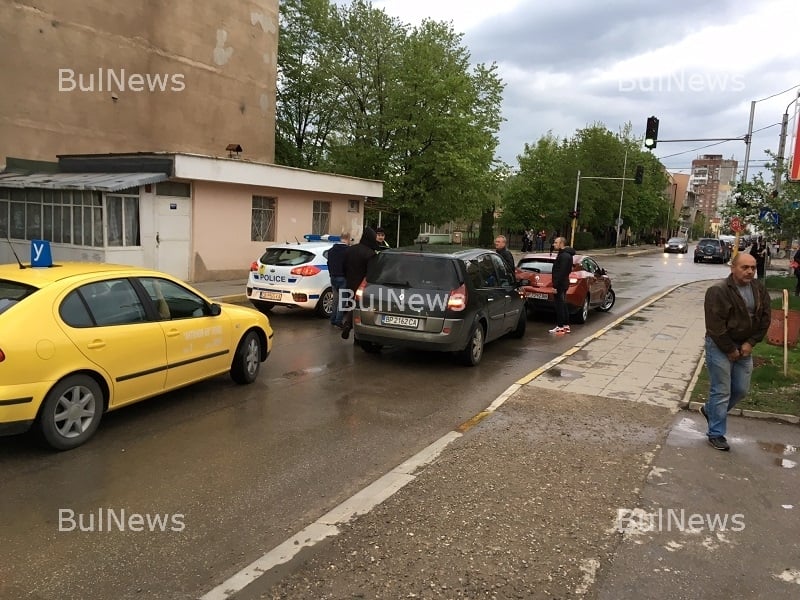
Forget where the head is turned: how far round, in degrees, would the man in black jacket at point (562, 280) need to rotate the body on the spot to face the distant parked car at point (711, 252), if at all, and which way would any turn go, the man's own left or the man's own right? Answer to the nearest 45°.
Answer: approximately 90° to the man's own right

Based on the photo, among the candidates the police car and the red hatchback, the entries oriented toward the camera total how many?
0

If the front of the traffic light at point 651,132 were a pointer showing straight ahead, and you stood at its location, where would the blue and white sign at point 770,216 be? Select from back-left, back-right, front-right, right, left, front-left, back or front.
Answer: front-left

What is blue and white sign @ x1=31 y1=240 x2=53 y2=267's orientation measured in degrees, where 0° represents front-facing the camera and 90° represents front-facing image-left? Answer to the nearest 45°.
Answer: approximately 0°

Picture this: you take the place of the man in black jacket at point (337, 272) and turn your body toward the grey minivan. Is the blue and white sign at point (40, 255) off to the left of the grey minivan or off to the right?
right

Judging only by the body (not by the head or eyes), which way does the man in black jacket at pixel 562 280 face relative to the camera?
to the viewer's left

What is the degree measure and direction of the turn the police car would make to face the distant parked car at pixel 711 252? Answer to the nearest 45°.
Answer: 0° — it already faces it

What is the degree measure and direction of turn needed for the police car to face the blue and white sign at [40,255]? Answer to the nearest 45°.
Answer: approximately 135° to its right

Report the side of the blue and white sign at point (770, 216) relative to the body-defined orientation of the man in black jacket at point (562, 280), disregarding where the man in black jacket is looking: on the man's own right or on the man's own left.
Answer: on the man's own right

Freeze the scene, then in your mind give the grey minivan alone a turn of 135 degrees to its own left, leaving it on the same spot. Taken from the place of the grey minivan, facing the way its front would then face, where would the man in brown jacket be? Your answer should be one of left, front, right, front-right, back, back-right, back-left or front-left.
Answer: back-left

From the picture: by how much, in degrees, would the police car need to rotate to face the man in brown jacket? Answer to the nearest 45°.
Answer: approximately 90° to its right

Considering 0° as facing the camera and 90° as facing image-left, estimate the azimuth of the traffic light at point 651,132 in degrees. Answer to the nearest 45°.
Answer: approximately 0°

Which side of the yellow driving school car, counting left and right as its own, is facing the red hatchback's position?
front

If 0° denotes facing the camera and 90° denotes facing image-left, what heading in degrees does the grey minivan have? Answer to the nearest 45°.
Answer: approximately 225°

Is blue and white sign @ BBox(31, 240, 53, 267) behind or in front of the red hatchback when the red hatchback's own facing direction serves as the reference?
behind
